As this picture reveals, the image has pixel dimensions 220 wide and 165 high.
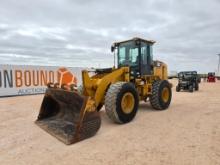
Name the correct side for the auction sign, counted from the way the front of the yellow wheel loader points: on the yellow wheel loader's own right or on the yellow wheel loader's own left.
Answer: on the yellow wheel loader's own right

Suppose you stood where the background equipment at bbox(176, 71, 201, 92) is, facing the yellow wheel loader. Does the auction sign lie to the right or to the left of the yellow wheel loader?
right

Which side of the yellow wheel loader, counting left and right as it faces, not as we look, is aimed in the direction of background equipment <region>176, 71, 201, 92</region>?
back

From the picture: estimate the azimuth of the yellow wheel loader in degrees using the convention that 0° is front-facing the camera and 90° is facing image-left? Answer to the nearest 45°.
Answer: approximately 45°
